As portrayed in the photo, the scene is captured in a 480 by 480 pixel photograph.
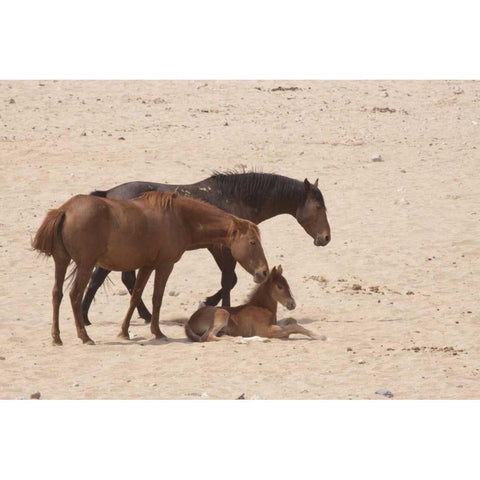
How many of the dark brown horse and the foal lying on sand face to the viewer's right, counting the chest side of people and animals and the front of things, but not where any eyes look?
2

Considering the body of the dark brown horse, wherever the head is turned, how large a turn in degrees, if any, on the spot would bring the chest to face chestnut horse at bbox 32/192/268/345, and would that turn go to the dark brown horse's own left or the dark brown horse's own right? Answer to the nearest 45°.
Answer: approximately 135° to the dark brown horse's own right

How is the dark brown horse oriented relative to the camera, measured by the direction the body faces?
to the viewer's right

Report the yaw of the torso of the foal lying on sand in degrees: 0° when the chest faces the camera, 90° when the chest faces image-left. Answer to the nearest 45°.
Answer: approximately 270°

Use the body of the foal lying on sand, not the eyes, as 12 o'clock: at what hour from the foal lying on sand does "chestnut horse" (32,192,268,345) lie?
The chestnut horse is roughly at 6 o'clock from the foal lying on sand.

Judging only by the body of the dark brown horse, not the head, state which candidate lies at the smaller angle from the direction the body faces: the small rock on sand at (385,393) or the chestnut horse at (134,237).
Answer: the small rock on sand

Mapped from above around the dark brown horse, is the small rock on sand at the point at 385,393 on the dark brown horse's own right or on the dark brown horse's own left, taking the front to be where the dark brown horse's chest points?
on the dark brown horse's own right
